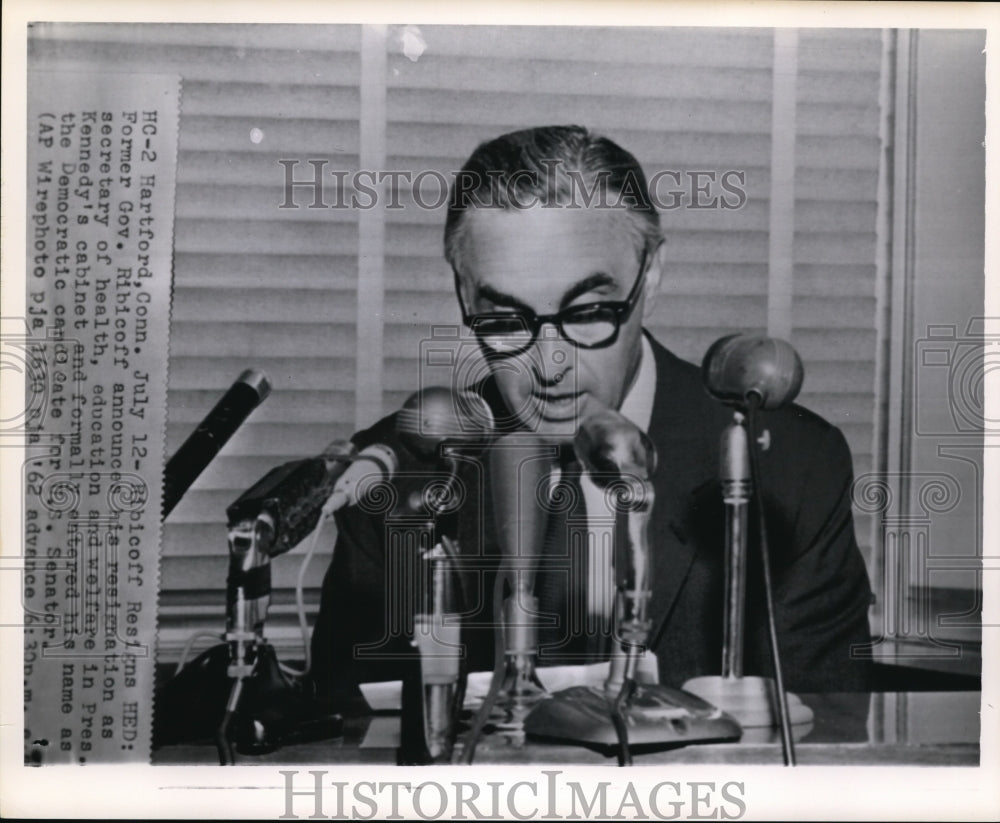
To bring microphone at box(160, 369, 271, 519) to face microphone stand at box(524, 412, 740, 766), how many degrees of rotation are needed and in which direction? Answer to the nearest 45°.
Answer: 0° — it already faces it

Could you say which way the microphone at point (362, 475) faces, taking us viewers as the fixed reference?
facing away from the viewer and to the right of the viewer

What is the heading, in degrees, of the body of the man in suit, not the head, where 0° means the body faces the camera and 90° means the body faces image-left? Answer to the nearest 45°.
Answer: approximately 0°

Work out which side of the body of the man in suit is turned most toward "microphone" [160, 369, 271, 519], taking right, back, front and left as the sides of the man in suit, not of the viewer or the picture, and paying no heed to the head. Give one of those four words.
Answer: right

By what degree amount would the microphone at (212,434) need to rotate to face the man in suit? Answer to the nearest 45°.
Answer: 0° — it already faces them

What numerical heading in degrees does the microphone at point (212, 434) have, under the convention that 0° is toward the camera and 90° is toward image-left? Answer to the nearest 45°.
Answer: approximately 270°
